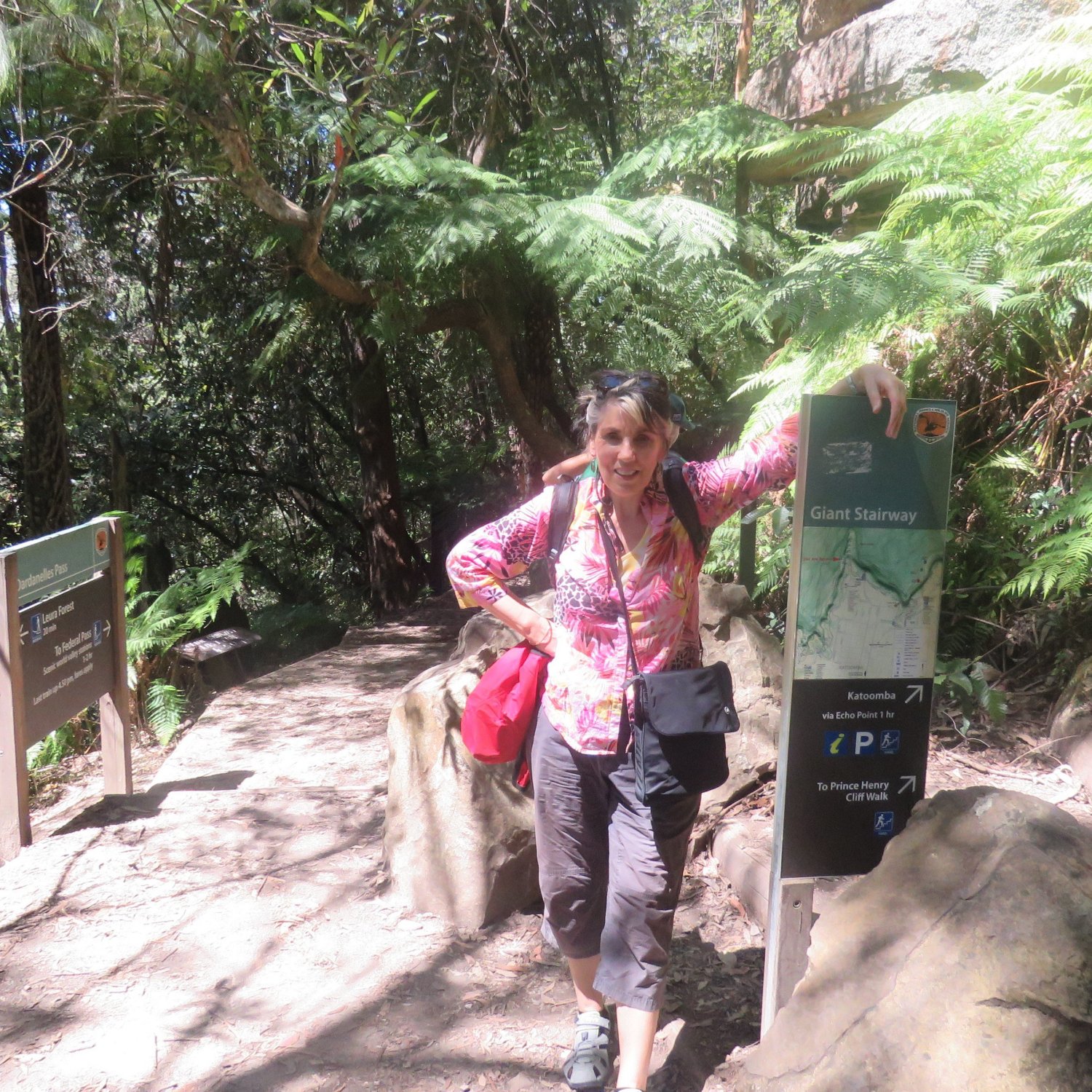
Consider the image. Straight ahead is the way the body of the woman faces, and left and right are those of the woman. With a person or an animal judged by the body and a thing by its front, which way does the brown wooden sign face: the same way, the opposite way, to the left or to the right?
to the left

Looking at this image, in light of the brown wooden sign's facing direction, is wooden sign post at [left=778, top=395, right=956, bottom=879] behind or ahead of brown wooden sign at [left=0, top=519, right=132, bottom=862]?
ahead

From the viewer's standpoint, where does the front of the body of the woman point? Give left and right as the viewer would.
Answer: facing the viewer

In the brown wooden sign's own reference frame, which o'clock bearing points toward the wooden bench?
The wooden bench is roughly at 8 o'clock from the brown wooden sign.

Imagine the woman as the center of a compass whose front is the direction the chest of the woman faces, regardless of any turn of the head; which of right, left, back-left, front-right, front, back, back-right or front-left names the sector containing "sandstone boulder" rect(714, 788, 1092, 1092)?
front-left

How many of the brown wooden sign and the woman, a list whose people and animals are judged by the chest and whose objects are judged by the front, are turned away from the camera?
0
